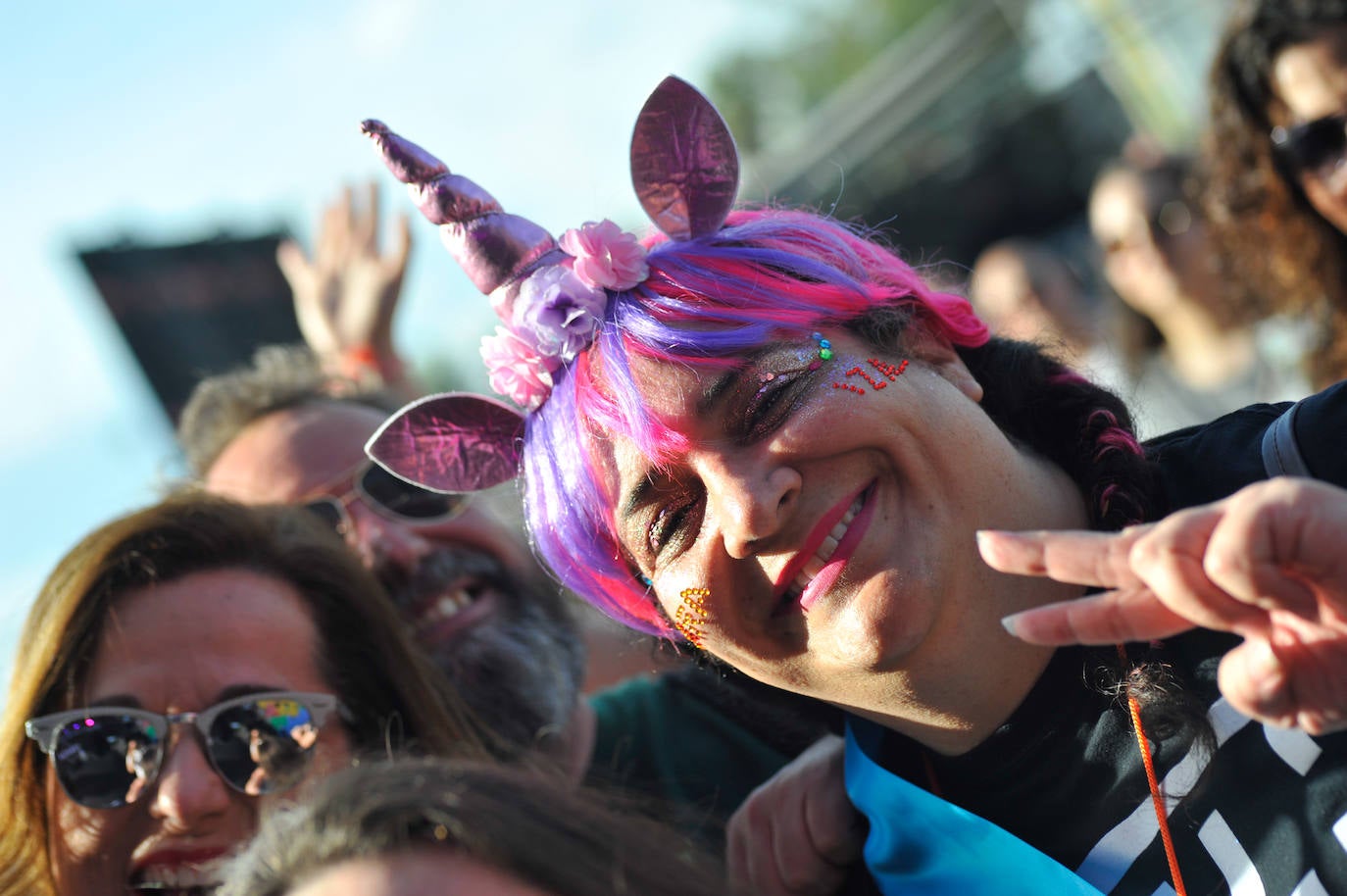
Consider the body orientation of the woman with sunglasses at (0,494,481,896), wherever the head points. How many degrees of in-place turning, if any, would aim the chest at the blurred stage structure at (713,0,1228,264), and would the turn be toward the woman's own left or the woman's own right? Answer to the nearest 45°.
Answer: approximately 135° to the woman's own left

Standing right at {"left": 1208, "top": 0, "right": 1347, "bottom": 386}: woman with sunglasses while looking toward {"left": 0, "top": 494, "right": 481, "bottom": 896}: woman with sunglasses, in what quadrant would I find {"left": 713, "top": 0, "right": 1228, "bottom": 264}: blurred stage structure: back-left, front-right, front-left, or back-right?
back-right

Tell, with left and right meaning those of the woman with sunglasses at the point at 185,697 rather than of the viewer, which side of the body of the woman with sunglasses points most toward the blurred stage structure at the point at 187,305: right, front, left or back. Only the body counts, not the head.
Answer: back

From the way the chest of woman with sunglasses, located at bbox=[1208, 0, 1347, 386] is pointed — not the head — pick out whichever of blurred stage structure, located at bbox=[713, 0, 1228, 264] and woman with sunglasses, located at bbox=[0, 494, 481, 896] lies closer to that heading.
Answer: the woman with sunglasses

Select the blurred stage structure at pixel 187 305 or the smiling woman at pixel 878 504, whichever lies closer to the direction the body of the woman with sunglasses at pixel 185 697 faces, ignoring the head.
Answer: the smiling woman

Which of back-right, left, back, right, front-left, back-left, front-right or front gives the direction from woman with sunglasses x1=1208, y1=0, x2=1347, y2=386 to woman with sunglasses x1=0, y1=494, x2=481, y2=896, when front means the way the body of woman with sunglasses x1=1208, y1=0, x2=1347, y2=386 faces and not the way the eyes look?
front-right

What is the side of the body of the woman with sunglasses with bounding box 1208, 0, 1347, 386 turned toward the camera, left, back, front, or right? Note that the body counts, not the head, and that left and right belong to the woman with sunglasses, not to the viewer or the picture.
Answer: front

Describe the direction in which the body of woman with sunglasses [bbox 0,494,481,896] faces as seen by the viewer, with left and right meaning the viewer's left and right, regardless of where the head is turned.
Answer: facing the viewer

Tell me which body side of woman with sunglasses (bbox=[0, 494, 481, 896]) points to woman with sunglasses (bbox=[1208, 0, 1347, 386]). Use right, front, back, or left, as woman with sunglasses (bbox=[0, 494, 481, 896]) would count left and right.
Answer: left

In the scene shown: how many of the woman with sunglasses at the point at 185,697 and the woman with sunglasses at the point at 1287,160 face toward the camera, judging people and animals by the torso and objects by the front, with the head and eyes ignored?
2

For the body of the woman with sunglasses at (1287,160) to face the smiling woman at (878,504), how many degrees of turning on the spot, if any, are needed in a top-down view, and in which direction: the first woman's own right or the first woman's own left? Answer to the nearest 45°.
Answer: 0° — they already face them
